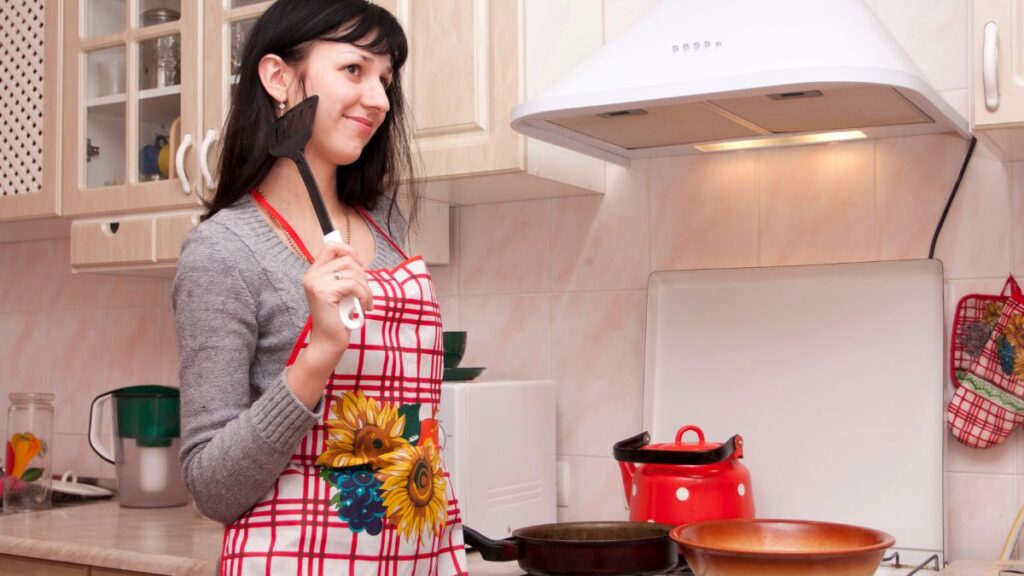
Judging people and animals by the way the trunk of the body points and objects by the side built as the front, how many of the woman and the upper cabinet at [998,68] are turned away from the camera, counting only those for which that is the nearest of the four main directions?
0

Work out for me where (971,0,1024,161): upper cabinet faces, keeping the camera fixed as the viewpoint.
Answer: facing the viewer

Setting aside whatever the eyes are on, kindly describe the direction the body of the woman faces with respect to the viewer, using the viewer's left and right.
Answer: facing the viewer and to the right of the viewer

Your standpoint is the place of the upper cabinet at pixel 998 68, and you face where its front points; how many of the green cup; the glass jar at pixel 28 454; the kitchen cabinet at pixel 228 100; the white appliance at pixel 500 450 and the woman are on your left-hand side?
0

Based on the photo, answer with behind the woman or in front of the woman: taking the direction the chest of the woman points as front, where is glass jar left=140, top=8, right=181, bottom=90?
behind

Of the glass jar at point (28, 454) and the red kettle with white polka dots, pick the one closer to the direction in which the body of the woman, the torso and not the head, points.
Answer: the red kettle with white polka dots

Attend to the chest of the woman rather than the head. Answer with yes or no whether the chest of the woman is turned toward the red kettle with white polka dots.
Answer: no

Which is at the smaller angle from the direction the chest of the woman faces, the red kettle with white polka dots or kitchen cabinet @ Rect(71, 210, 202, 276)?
the red kettle with white polka dots

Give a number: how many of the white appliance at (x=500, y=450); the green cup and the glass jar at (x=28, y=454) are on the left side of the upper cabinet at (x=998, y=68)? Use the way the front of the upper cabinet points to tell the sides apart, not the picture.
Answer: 0

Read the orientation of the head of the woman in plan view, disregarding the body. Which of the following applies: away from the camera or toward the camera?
toward the camera

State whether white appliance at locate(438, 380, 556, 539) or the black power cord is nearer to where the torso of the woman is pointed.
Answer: the black power cord

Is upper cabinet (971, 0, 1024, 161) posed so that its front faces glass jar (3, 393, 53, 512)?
no

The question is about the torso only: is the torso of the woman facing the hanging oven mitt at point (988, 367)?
no
